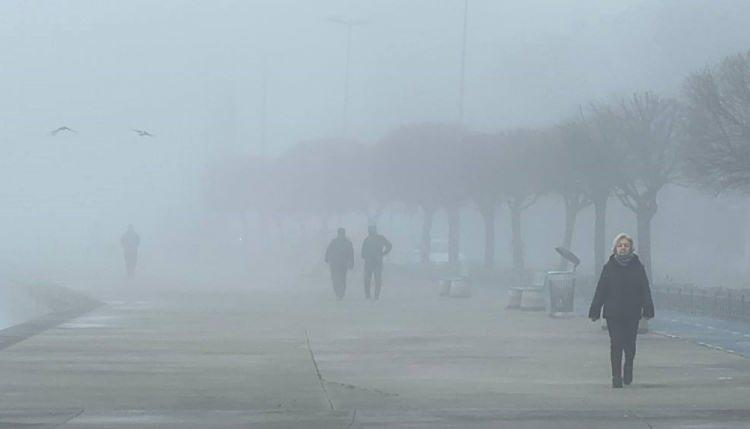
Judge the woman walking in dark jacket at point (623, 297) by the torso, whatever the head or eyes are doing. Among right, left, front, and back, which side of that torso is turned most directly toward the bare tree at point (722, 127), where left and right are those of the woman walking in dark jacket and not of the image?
back

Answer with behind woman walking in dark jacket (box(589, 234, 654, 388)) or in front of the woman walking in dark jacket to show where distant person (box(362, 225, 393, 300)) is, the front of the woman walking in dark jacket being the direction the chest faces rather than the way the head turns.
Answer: behind

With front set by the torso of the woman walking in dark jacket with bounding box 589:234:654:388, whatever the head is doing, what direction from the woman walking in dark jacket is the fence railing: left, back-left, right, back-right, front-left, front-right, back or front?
back

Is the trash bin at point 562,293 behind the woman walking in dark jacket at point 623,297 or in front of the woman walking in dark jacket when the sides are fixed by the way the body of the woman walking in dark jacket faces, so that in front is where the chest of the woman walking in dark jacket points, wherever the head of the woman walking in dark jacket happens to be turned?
behind

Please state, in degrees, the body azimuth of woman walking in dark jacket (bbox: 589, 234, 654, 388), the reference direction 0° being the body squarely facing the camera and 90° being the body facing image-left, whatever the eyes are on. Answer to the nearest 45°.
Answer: approximately 0°

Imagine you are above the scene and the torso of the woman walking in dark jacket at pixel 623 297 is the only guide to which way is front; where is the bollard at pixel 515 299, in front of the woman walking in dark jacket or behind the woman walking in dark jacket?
behind

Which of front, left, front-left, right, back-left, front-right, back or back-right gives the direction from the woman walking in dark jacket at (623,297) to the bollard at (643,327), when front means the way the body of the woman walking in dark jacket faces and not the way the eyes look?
back

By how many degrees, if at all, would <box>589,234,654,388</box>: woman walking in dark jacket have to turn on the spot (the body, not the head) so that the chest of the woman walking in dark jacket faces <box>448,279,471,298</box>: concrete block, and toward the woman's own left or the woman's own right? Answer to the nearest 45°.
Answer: approximately 180°

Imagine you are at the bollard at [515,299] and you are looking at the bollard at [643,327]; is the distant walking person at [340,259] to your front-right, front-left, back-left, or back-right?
back-right

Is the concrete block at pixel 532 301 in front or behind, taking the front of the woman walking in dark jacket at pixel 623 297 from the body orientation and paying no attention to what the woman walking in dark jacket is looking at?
behind
